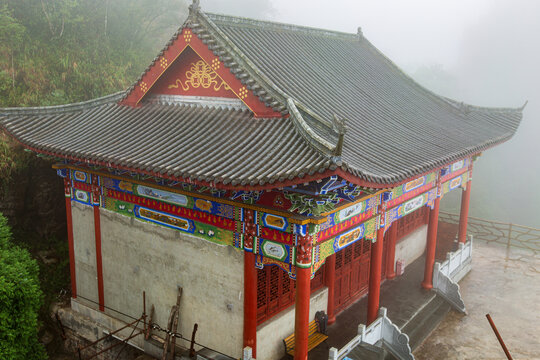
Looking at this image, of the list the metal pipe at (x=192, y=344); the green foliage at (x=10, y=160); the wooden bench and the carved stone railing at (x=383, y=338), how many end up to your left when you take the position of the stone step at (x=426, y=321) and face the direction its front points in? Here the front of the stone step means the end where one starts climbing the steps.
0

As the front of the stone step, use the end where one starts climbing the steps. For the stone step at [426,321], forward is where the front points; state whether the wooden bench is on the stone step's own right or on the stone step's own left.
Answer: on the stone step's own right

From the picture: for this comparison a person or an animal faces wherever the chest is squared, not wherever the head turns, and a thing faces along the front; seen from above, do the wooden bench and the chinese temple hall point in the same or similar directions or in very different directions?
same or similar directions

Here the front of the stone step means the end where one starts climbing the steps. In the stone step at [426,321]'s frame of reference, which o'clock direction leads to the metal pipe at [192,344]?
The metal pipe is roughly at 3 o'clock from the stone step.

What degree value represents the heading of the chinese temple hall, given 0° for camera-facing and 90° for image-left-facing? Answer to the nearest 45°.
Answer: approximately 315°

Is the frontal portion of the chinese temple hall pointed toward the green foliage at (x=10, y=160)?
no

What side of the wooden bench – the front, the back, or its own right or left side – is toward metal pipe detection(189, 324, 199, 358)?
right

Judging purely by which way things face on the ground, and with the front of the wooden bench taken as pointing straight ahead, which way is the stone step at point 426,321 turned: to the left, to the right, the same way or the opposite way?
the same way

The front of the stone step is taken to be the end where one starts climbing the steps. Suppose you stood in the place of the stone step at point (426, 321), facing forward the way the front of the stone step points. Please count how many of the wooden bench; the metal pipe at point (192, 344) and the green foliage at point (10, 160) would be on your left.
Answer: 0

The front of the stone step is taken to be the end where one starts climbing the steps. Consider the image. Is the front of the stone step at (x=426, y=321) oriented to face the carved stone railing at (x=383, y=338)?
no

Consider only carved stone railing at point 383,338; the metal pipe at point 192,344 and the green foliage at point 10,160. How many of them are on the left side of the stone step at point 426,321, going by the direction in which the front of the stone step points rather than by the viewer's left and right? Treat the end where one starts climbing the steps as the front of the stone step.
0

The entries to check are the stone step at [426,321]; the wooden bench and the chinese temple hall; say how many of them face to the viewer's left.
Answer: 0

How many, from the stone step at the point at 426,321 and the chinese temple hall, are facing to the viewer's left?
0

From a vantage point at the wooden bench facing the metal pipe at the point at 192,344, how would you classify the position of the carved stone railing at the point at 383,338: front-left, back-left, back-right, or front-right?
back-left
